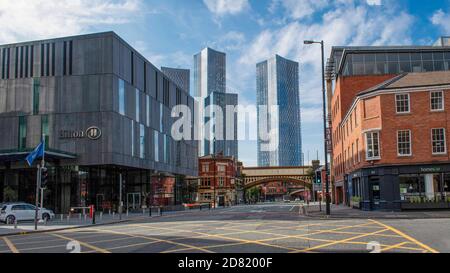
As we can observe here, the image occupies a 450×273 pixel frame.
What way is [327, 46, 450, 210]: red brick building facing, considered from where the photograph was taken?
facing the viewer

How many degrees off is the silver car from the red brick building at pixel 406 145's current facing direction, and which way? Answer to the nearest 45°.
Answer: approximately 90° to its right

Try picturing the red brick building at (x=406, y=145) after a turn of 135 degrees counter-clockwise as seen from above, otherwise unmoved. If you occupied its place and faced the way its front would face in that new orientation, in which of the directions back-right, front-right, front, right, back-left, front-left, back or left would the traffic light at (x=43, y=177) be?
back
